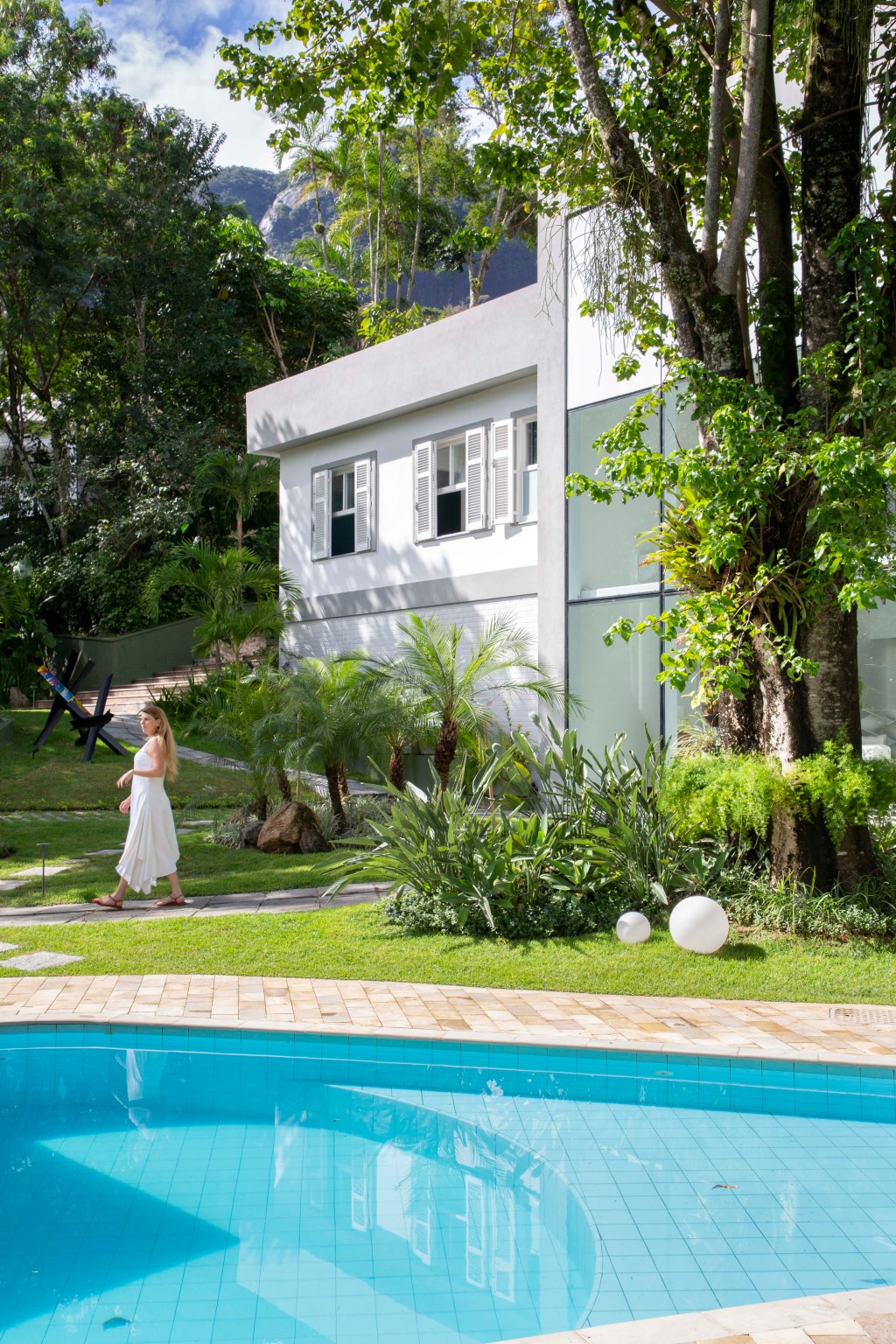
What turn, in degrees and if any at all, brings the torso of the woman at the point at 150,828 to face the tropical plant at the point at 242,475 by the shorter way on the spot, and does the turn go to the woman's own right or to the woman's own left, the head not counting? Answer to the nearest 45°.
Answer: approximately 90° to the woman's own right

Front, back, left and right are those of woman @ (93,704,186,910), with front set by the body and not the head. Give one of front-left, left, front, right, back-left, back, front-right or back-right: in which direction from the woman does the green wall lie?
right

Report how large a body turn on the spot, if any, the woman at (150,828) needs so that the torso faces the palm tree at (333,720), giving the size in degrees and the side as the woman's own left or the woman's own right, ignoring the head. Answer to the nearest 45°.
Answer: approximately 135° to the woman's own right

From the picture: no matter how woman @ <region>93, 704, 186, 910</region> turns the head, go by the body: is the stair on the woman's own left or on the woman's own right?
on the woman's own right

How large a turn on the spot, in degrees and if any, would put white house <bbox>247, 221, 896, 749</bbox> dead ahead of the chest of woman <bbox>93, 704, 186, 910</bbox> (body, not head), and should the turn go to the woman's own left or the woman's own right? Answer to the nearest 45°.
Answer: approximately 135° to the woman's own right

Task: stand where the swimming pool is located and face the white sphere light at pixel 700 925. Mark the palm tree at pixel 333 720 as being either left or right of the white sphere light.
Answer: left

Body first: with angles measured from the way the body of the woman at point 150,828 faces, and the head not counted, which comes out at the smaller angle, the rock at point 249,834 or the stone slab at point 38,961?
the stone slab

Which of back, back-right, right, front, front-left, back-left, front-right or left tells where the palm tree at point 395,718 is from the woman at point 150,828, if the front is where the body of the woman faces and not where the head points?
back-right

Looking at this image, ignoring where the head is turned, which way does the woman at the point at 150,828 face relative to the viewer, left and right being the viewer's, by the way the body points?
facing to the left of the viewer

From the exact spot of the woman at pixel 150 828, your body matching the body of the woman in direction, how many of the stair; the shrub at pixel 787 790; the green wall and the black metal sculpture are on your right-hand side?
3

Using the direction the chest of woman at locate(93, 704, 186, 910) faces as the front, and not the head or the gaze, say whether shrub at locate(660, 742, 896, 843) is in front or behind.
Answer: behind

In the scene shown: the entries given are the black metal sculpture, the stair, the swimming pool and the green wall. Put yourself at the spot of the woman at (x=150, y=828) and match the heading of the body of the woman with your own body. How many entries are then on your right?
3

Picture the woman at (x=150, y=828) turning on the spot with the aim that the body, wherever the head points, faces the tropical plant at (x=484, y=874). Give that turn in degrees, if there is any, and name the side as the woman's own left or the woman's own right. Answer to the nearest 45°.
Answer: approximately 135° to the woman's own left

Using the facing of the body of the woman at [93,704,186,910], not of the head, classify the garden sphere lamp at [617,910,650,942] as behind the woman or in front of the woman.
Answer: behind

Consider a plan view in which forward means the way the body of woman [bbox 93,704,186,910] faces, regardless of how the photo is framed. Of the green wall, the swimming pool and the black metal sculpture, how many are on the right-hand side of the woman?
2

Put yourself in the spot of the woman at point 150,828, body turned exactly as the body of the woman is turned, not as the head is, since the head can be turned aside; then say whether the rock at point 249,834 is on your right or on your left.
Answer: on your right
